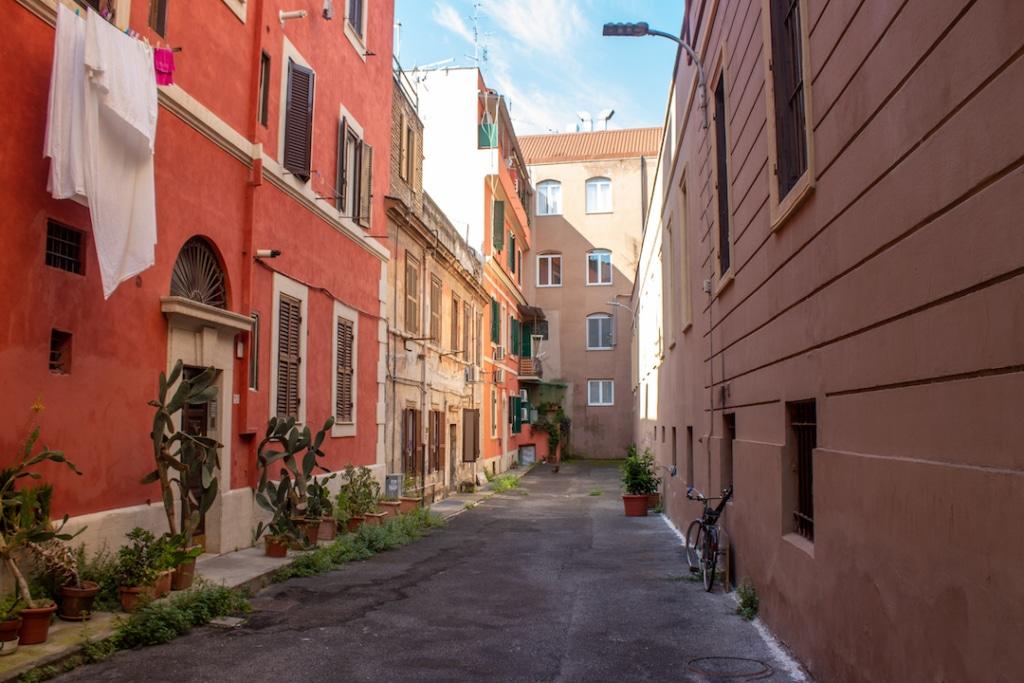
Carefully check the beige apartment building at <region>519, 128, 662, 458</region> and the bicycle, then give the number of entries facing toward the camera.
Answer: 2

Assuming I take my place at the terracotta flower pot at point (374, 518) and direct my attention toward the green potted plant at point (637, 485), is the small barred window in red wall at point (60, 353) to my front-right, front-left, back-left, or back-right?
back-right

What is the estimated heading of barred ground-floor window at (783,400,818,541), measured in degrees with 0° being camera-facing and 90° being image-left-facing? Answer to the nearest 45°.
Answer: approximately 90°

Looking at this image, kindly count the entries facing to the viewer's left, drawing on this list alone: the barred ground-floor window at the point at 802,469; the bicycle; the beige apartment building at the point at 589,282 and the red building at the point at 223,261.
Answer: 1

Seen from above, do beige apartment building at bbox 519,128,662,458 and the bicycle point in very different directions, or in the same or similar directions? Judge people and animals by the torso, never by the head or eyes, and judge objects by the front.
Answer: same or similar directions

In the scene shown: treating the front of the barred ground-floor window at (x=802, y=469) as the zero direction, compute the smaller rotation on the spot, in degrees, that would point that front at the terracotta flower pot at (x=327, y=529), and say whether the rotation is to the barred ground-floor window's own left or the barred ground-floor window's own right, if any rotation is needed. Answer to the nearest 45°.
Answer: approximately 45° to the barred ground-floor window's own right

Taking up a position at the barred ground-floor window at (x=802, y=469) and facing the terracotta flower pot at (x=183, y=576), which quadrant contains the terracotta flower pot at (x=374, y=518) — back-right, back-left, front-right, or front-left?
front-right

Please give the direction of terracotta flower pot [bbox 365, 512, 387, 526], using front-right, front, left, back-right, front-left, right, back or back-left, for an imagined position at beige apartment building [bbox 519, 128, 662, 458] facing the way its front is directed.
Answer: front

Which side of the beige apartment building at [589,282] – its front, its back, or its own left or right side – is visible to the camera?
front

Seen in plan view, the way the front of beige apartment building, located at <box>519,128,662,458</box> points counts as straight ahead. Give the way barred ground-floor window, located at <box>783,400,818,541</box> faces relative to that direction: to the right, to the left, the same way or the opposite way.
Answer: to the right

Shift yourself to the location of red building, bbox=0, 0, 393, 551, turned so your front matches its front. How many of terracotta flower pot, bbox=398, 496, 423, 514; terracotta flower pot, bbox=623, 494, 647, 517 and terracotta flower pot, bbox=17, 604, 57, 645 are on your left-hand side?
2

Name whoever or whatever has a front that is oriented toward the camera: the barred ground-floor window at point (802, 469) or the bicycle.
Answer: the bicycle

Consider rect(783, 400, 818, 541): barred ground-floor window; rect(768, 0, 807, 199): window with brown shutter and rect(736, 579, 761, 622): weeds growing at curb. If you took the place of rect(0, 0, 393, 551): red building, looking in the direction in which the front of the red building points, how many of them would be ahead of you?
3

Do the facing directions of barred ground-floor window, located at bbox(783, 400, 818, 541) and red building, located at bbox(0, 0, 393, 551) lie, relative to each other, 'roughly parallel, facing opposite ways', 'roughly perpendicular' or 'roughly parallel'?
roughly parallel, facing opposite ways

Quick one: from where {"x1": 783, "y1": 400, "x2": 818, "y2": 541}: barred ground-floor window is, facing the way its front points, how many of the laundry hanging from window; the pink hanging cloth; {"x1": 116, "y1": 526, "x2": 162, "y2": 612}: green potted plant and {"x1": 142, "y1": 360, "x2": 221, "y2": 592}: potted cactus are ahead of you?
4
